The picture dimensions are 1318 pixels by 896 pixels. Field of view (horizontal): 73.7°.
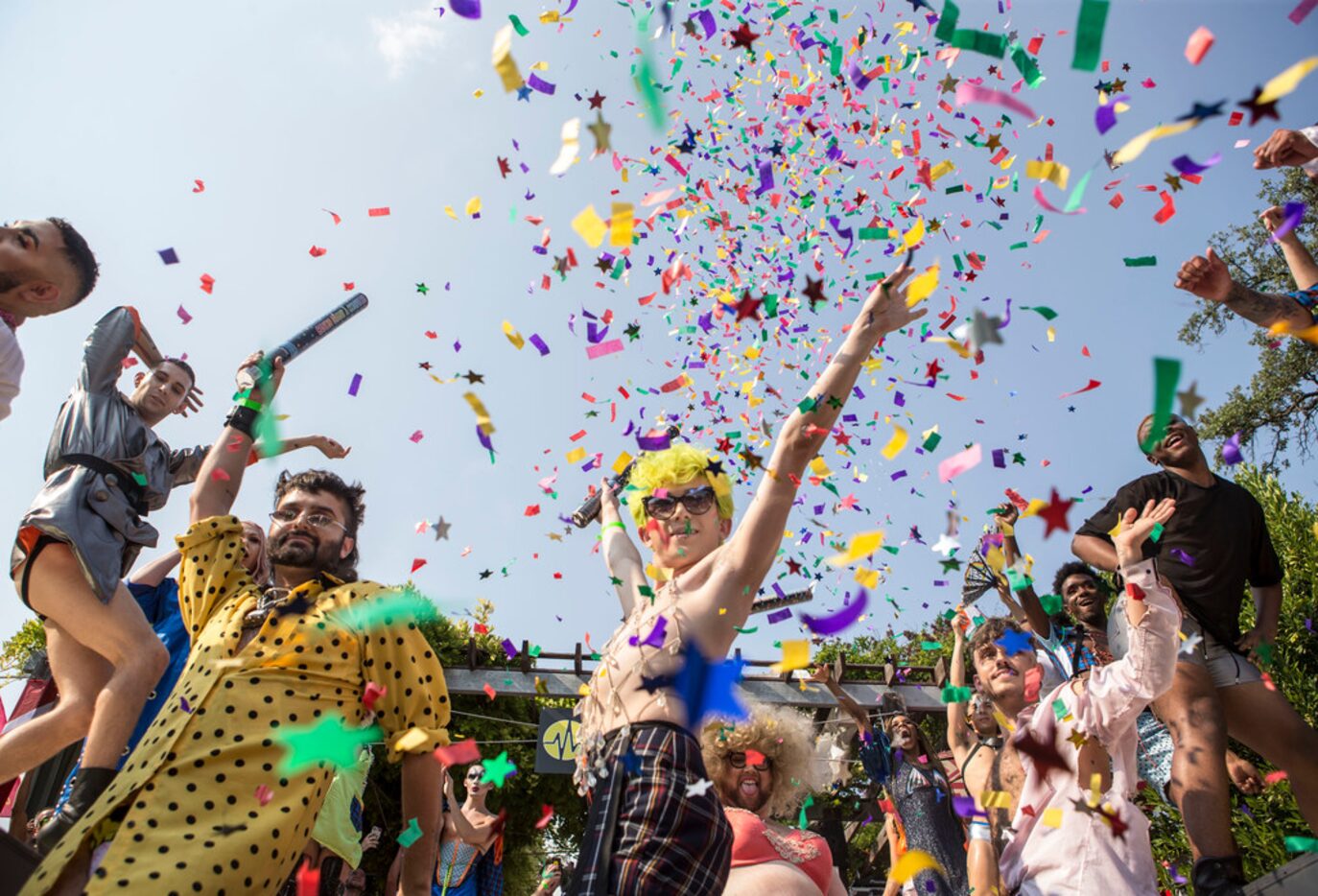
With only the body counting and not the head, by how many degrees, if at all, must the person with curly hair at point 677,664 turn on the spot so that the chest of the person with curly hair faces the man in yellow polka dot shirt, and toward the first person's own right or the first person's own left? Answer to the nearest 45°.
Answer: approximately 45° to the first person's own right

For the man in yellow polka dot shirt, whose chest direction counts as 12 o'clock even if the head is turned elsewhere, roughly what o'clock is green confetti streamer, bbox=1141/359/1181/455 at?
The green confetti streamer is roughly at 9 o'clock from the man in yellow polka dot shirt.

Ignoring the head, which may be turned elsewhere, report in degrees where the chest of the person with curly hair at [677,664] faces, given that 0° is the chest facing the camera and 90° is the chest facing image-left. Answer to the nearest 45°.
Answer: approximately 45°

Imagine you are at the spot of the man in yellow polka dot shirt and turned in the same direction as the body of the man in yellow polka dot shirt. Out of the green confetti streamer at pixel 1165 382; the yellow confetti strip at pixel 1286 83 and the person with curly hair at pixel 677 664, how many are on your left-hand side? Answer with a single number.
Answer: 3

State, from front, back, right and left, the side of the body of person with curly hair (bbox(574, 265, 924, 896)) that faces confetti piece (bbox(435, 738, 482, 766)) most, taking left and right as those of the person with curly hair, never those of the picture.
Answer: right

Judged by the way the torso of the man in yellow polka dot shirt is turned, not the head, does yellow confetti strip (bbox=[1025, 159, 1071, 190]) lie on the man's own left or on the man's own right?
on the man's own left

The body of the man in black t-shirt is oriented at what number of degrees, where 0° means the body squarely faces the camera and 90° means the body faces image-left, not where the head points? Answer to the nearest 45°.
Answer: approximately 45°
